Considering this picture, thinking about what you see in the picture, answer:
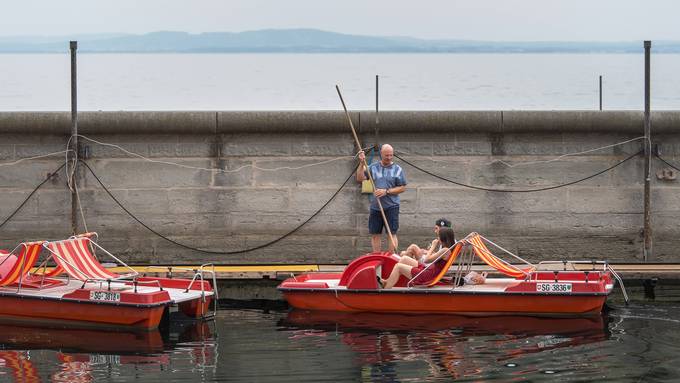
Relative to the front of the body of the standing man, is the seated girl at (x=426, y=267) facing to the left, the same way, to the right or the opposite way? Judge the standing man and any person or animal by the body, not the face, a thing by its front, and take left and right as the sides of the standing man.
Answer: to the right

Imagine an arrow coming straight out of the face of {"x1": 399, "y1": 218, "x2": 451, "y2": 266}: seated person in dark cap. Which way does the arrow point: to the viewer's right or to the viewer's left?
to the viewer's left

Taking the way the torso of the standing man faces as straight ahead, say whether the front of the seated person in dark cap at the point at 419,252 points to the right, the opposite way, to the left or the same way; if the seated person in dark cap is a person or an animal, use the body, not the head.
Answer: to the right

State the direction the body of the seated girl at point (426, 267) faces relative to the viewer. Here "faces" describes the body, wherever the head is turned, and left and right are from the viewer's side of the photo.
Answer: facing to the left of the viewer

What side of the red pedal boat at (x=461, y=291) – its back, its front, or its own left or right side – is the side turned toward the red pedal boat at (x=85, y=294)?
front

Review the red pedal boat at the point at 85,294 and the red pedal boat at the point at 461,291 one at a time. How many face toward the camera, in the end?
0

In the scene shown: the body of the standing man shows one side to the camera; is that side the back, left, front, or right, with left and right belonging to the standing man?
front

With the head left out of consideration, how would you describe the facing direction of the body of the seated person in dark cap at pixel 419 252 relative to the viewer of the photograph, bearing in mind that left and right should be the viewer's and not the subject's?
facing to the left of the viewer

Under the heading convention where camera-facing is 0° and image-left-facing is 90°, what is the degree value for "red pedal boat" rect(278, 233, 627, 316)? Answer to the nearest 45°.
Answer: approximately 90°

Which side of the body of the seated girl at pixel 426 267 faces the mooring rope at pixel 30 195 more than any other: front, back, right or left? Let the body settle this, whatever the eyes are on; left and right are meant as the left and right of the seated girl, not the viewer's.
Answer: front

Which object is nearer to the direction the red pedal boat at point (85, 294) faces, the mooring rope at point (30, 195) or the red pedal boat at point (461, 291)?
the mooring rope

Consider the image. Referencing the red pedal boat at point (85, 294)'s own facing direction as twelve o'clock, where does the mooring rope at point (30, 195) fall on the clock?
The mooring rope is roughly at 1 o'clock from the red pedal boat.
